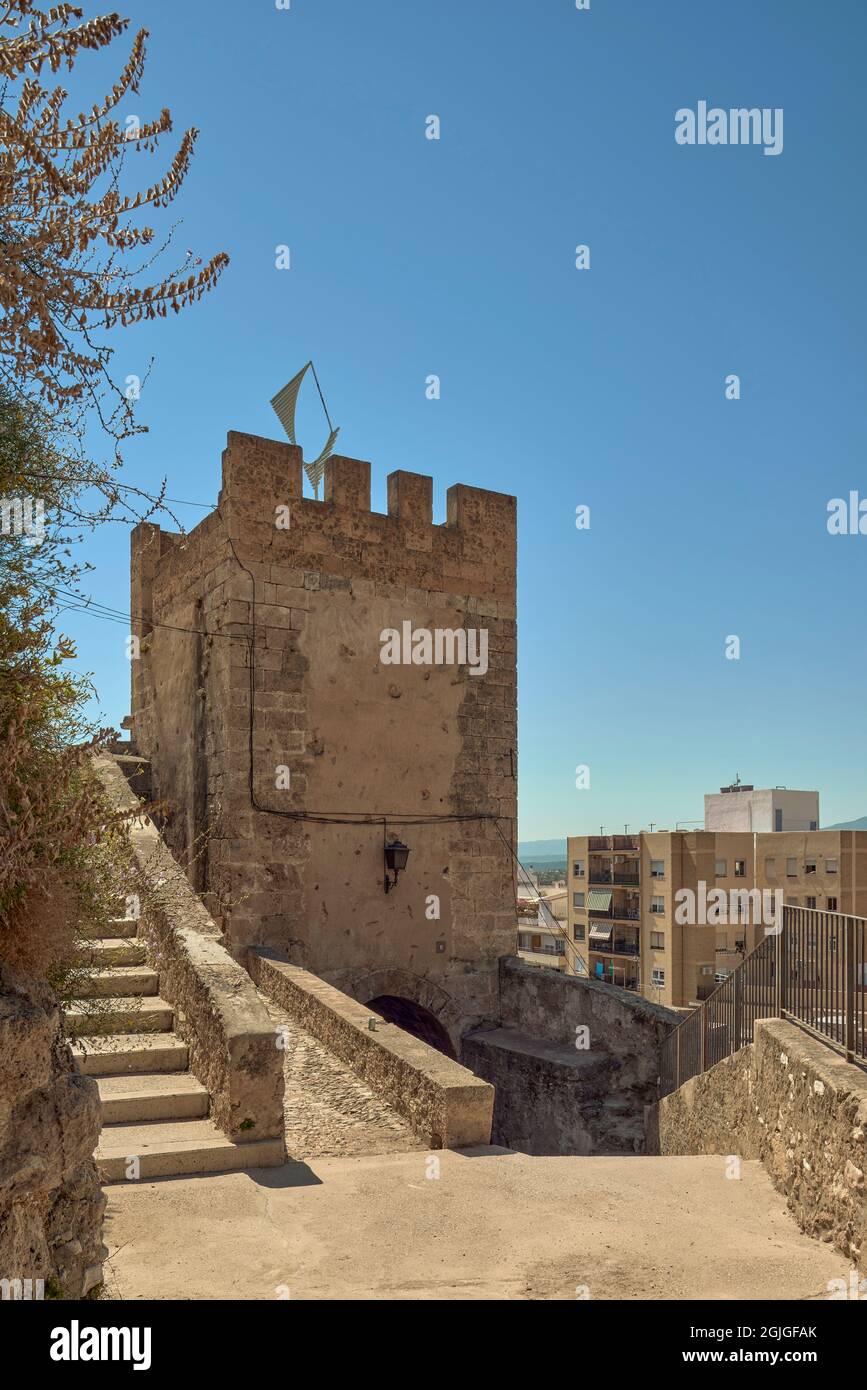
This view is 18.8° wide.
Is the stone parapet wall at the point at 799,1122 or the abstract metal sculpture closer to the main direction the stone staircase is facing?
the stone parapet wall

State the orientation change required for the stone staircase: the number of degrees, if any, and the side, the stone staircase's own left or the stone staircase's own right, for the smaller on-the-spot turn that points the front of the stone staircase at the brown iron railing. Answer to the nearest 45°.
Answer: approximately 90° to the stone staircase's own left

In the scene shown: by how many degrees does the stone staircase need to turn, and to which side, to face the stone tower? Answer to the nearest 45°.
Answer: approximately 180°

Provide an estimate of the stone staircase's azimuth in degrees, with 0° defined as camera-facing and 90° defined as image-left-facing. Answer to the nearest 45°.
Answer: approximately 0°

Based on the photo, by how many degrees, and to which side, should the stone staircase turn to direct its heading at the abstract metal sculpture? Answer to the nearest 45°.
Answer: approximately 180°

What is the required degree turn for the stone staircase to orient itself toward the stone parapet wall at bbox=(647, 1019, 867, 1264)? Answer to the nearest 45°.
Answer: approximately 90° to its left
